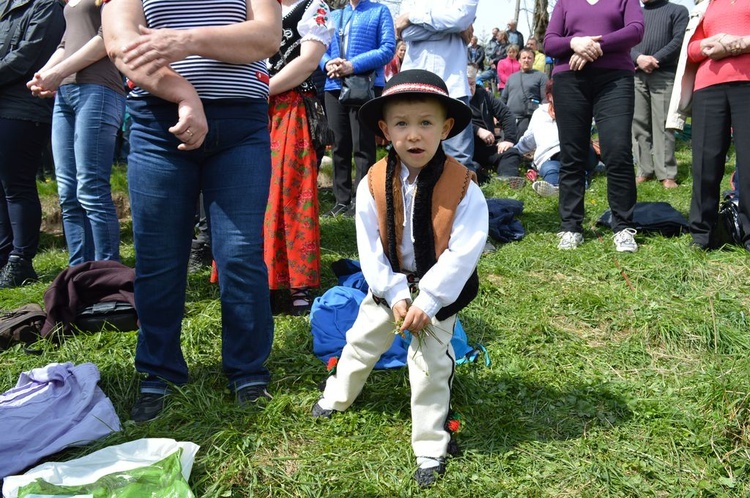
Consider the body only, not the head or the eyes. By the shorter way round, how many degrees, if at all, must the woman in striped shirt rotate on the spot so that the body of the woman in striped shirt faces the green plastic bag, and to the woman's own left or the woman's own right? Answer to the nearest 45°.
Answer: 0° — they already face it

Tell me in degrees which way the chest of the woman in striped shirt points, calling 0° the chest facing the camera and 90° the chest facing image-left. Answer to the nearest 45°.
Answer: approximately 0°

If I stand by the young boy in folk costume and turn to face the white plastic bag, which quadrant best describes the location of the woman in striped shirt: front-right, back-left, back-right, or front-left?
front-right

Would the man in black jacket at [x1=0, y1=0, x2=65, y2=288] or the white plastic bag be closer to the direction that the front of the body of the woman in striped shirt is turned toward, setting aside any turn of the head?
the white plastic bag

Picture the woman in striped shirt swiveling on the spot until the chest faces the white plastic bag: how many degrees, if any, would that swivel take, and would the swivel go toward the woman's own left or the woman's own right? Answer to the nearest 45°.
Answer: approximately 45° to the woman's own right

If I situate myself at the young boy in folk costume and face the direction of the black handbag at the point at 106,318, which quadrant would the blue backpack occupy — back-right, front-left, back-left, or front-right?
front-right

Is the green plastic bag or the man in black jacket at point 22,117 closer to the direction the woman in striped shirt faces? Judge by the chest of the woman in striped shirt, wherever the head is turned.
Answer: the green plastic bag

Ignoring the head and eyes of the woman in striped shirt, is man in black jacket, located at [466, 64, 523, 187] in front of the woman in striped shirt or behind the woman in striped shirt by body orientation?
behind

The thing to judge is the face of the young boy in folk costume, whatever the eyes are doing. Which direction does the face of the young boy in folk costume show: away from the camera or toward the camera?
toward the camera

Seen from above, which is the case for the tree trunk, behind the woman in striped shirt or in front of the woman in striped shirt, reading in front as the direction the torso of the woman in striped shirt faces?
behind
